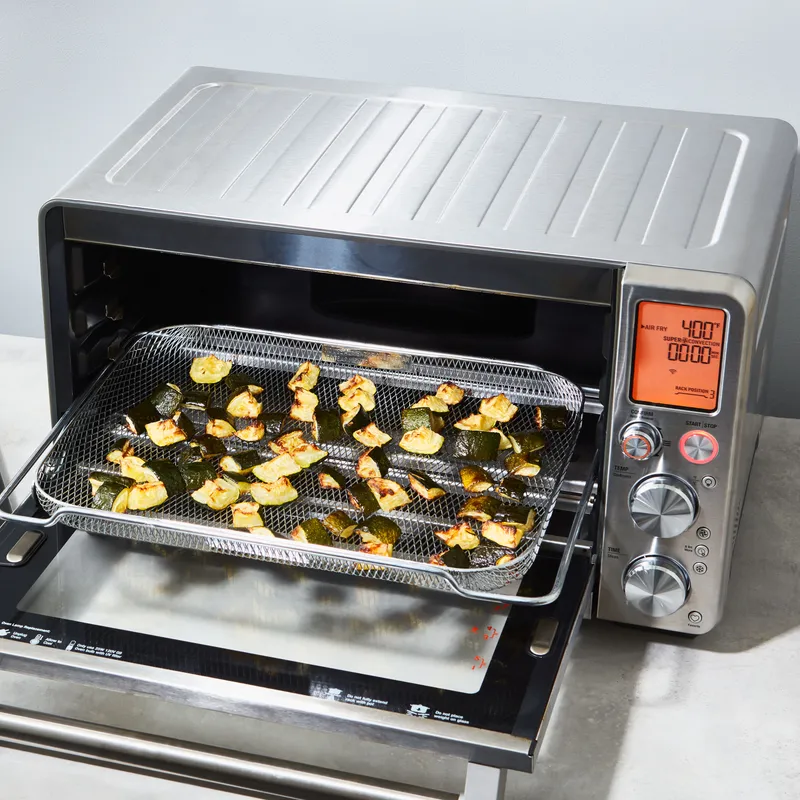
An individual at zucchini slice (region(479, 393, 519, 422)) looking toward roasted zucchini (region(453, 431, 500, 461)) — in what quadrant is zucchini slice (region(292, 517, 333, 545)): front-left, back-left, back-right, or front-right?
front-right

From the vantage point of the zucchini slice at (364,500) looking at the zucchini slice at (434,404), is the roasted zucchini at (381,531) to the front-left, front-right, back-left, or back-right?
back-right

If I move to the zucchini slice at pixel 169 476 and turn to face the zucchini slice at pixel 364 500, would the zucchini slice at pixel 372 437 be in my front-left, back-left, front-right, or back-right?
front-left

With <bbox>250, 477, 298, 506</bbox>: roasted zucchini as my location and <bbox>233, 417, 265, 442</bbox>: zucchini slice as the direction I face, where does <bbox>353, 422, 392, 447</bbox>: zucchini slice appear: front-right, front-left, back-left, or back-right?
front-right

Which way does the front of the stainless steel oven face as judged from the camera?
facing the viewer
